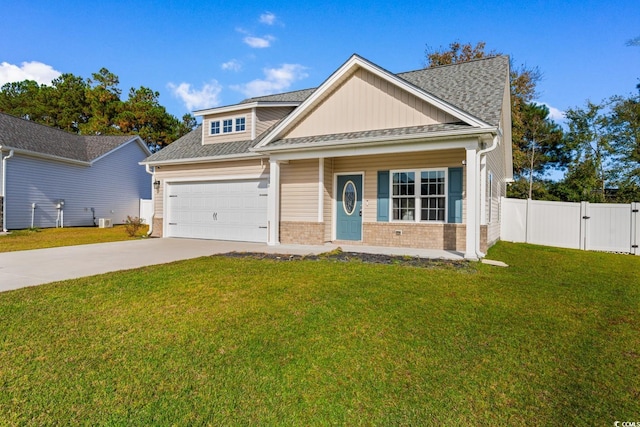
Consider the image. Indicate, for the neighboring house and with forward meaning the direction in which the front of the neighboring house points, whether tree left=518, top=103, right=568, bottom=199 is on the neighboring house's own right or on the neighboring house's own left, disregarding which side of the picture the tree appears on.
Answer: on the neighboring house's own left

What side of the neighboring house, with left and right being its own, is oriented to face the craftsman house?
left

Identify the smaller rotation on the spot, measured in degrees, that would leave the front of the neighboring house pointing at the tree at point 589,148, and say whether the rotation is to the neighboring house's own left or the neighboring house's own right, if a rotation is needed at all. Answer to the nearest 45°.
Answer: approximately 90° to the neighboring house's own left

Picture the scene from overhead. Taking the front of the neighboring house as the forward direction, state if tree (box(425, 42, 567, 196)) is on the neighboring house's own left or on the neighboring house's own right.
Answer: on the neighboring house's own left

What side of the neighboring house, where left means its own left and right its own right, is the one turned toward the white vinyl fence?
left
